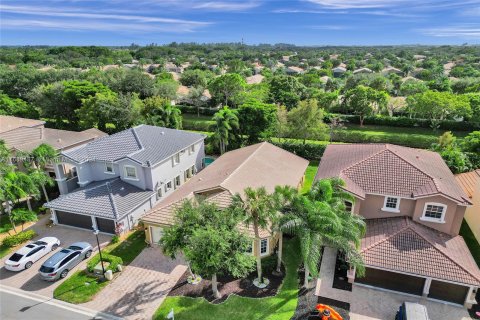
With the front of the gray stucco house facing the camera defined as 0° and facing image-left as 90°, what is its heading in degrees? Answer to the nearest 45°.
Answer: approximately 45°

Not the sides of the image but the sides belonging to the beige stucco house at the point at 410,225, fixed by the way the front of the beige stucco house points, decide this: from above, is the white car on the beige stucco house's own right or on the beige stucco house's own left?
on the beige stucco house's own right

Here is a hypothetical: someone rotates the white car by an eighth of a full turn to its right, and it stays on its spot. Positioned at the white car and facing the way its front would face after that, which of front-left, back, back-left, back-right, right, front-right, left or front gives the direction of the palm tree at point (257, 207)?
front-right

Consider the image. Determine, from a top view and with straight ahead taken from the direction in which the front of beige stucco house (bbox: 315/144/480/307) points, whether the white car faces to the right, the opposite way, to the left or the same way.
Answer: the opposite way

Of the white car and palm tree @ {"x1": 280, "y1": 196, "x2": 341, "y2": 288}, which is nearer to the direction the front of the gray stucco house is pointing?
the white car

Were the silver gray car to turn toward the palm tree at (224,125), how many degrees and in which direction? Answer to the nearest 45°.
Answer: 0° — it already faces it

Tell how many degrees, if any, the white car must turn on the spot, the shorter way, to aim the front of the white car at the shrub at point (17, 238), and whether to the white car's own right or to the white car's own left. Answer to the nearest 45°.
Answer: approximately 45° to the white car's own left

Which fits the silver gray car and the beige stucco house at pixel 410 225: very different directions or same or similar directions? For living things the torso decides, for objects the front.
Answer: very different directions

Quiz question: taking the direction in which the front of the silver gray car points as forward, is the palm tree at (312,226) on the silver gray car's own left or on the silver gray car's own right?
on the silver gray car's own right

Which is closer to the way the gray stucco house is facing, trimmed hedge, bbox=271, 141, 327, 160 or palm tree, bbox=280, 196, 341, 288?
the palm tree

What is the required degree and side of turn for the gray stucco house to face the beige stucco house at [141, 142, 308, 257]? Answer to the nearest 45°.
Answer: approximately 90° to its left
